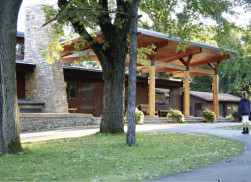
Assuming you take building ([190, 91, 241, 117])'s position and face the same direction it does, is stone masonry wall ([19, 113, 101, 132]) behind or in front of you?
in front

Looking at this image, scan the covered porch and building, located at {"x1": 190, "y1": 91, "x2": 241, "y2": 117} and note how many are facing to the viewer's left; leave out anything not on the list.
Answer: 0

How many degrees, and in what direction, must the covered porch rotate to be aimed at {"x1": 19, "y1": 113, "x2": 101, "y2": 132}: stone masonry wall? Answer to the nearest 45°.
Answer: approximately 90° to its right

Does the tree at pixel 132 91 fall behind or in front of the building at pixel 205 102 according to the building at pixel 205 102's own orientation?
in front

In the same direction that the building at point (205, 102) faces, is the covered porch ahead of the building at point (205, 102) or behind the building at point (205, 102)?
ahead

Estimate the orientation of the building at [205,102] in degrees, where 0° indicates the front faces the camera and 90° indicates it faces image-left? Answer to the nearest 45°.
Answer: approximately 0°
